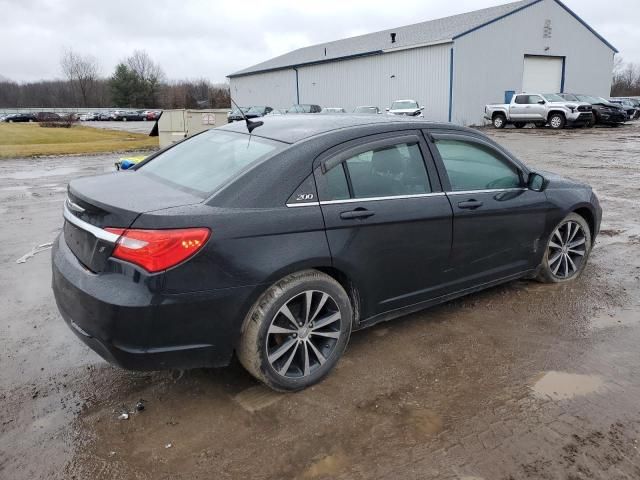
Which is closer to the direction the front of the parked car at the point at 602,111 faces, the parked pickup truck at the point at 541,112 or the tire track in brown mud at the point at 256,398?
the tire track in brown mud

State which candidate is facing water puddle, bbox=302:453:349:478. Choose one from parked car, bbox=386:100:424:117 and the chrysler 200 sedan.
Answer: the parked car

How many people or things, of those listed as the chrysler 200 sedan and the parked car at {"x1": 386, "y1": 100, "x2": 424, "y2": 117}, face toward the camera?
1

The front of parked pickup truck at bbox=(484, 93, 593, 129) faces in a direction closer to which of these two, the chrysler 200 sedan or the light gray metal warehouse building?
the chrysler 200 sedan

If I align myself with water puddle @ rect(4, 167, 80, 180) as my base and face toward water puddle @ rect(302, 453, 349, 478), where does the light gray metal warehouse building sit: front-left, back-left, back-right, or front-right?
back-left

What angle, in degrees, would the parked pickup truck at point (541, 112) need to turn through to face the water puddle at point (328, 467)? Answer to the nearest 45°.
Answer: approximately 45° to its right

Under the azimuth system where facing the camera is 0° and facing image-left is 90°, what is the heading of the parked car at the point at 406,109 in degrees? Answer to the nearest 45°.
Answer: approximately 0°

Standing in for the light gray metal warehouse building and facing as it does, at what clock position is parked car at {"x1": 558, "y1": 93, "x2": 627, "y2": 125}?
The parked car is roughly at 12 o'clock from the light gray metal warehouse building.

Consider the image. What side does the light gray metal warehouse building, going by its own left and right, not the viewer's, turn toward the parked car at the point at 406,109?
right

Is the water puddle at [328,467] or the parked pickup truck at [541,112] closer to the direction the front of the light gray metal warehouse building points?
the parked pickup truck

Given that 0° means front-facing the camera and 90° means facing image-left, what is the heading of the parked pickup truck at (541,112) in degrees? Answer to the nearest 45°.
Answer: approximately 315°

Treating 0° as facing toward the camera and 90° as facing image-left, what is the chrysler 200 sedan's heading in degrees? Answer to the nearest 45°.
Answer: approximately 225°
